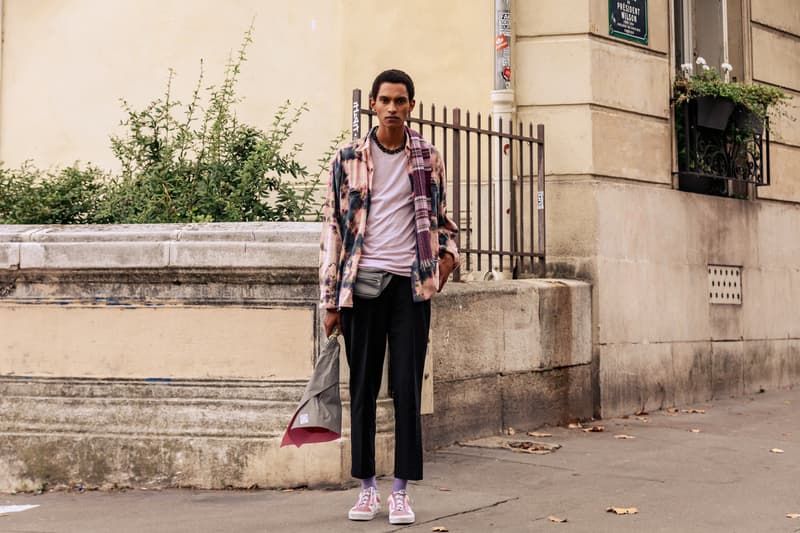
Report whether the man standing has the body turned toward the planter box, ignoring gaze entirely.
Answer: no

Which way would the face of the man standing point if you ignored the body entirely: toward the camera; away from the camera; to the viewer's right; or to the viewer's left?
toward the camera

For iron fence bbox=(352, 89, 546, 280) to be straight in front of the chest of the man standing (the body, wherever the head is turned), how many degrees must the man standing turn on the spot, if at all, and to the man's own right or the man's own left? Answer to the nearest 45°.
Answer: approximately 180°

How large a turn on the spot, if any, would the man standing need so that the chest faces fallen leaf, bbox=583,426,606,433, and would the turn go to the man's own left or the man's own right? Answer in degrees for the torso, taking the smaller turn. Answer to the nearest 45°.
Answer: approximately 135° to the man's own left

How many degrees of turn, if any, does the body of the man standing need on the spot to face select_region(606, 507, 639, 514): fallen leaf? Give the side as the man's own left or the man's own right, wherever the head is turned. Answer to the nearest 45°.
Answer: approximately 90° to the man's own left

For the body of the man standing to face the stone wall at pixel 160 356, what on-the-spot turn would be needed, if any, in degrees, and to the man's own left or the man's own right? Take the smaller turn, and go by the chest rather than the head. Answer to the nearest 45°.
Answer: approximately 135° to the man's own right

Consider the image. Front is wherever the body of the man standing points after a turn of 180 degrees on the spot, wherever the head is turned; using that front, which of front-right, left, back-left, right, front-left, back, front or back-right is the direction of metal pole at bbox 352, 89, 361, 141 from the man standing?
front

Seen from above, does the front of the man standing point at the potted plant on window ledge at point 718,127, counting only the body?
no

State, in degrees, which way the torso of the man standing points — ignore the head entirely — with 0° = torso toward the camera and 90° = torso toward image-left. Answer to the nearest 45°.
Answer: approximately 0°

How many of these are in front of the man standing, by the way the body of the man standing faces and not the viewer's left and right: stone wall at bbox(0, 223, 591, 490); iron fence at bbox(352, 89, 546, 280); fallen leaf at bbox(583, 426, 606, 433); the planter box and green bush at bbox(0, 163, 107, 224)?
0

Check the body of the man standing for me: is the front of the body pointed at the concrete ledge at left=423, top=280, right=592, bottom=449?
no
